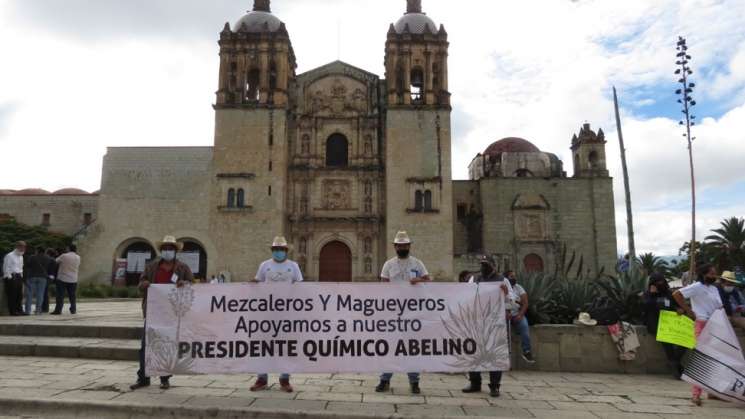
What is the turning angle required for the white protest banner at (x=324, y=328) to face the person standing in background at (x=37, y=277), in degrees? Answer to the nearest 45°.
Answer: approximately 135° to its right

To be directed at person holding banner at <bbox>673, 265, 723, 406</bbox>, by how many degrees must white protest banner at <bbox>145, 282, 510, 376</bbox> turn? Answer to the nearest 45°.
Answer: approximately 90° to its left

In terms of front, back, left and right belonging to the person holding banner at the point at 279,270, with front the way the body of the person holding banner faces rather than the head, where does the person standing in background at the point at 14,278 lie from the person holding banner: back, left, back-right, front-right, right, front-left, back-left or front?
back-right

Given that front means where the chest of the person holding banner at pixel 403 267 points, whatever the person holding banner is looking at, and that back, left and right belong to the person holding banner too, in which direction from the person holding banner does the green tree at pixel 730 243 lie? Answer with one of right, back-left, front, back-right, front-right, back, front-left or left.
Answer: back-left

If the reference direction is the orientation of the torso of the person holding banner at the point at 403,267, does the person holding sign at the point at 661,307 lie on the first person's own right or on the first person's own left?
on the first person's own left

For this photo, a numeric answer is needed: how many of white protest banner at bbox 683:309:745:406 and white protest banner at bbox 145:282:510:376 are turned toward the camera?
2

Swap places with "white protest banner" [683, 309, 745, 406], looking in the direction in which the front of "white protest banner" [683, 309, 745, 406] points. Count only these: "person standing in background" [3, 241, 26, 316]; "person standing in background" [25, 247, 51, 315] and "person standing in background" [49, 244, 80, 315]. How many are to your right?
3

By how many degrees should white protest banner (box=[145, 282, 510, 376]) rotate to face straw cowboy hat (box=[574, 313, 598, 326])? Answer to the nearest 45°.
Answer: approximately 135° to its left

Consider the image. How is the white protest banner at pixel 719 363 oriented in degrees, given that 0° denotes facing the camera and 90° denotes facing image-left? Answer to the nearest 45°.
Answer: approximately 0°
